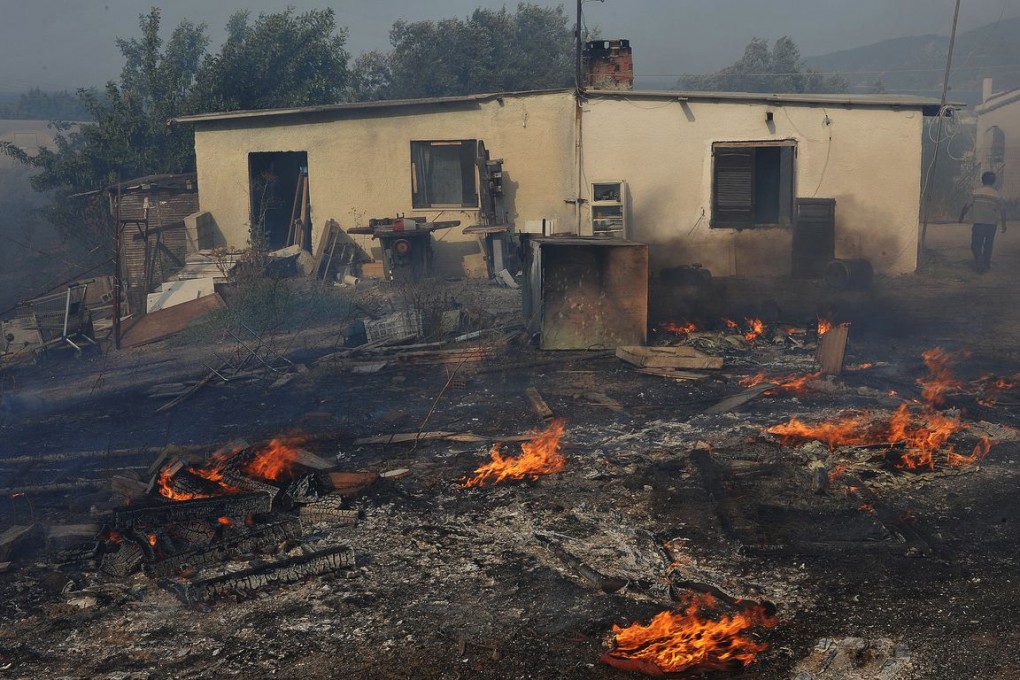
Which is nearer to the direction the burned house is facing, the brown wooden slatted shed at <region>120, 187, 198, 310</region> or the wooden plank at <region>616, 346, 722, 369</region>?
the wooden plank

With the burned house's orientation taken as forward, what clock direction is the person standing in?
The person standing is roughly at 9 o'clock from the burned house.

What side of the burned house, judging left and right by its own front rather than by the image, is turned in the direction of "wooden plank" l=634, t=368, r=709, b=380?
front

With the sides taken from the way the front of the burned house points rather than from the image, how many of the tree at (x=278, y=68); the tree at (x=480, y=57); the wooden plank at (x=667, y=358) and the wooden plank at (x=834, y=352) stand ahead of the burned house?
2

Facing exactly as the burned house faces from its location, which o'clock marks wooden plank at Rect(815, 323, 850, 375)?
The wooden plank is roughly at 12 o'clock from the burned house.

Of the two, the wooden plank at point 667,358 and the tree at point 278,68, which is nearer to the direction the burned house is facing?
the wooden plank

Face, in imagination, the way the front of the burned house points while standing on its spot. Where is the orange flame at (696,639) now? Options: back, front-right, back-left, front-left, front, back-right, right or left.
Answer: front

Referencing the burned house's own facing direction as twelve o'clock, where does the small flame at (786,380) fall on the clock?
The small flame is roughly at 12 o'clock from the burned house.

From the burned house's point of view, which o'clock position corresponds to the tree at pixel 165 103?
The tree is roughly at 4 o'clock from the burned house.

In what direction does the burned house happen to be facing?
toward the camera

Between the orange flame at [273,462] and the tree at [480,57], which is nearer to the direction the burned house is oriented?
the orange flame

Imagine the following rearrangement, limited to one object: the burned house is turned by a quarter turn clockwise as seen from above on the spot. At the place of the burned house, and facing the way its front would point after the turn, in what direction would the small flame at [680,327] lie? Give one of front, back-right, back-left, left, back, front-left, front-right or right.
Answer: left

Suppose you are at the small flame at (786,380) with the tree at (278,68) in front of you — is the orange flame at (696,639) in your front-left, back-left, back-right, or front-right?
back-left

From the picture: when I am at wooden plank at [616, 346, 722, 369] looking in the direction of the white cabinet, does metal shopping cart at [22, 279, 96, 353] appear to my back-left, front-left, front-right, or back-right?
front-left

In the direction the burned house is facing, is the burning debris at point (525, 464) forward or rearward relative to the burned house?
forward

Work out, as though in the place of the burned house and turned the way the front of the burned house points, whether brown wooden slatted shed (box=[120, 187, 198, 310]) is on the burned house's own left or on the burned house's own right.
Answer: on the burned house's own right

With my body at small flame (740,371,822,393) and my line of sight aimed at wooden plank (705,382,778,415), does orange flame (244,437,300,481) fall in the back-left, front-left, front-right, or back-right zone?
front-right

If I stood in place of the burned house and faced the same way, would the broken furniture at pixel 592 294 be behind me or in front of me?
in front
